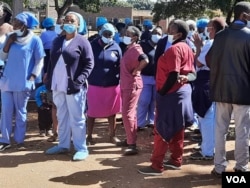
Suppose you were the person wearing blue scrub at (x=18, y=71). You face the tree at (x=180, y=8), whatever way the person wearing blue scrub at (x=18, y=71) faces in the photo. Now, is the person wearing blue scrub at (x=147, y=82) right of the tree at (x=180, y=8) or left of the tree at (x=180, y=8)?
right

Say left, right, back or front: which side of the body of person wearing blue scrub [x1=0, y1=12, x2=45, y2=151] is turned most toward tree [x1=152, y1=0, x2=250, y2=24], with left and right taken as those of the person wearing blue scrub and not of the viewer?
back

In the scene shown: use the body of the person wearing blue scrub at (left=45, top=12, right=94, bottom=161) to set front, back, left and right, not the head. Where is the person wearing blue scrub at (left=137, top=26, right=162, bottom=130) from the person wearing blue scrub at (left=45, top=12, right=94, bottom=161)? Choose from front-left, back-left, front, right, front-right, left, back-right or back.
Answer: back

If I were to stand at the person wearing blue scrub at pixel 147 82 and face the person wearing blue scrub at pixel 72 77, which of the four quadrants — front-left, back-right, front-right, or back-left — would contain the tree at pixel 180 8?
back-right

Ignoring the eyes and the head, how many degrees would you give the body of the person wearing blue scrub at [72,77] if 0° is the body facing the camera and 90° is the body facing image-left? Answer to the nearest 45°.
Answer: approximately 45°

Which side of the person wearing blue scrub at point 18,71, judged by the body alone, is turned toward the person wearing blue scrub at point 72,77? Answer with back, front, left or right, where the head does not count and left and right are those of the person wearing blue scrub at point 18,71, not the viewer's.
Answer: left
